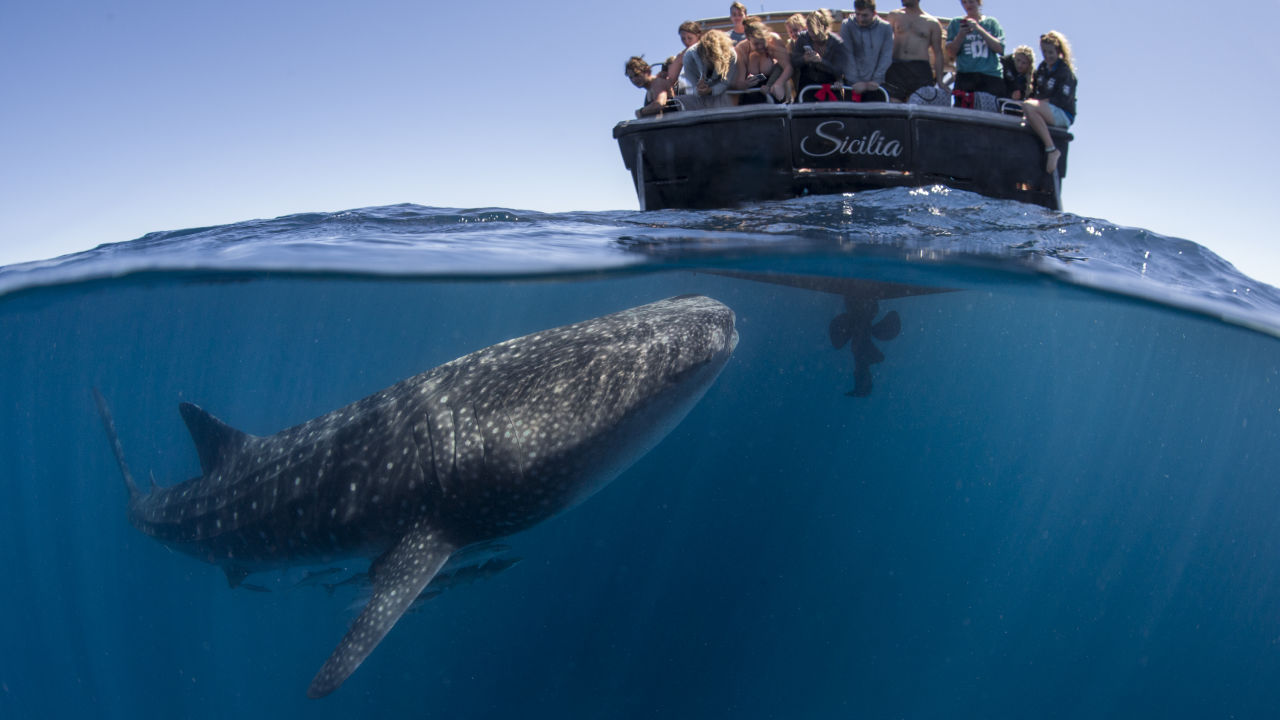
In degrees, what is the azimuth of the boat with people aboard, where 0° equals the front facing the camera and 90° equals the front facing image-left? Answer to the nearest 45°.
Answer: approximately 180°

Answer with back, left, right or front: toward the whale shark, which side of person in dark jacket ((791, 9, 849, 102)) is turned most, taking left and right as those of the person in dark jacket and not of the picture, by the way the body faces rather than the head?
front

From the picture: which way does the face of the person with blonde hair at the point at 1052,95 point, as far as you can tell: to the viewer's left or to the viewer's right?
to the viewer's left

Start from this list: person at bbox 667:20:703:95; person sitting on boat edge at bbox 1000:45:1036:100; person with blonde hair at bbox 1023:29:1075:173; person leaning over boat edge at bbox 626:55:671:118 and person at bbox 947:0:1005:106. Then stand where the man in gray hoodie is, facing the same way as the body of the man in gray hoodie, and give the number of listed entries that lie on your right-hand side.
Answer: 2

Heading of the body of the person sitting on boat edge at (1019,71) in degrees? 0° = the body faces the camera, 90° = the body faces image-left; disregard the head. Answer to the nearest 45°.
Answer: approximately 0°

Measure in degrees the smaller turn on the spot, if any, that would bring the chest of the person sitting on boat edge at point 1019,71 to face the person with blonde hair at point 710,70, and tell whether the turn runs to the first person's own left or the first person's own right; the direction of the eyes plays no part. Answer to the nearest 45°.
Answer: approximately 45° to the first person's own right
